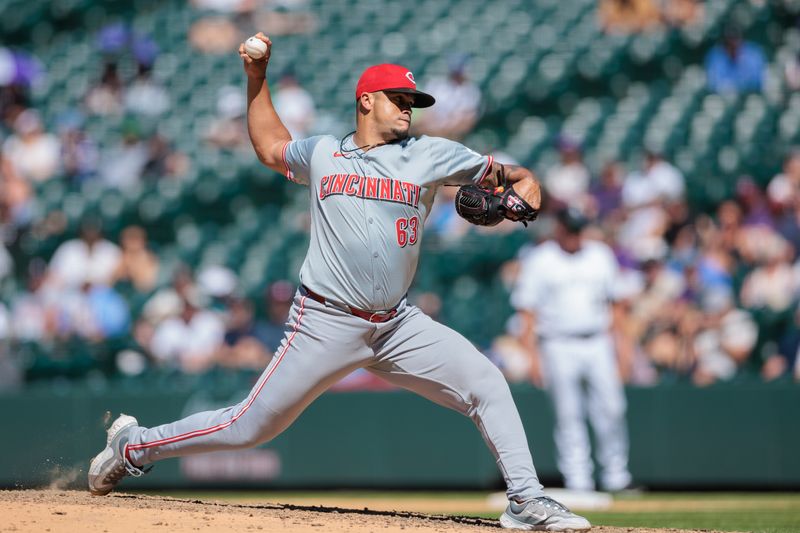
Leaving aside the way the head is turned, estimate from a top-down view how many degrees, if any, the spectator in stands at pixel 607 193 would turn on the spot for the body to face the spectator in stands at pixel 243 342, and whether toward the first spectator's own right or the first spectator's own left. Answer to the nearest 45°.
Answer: approximately 45° to the first spectator's own right

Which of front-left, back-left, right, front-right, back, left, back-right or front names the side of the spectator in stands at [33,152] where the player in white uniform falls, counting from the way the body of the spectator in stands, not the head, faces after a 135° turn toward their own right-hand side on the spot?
back

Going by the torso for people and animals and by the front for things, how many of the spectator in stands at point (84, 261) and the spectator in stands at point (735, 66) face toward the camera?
2

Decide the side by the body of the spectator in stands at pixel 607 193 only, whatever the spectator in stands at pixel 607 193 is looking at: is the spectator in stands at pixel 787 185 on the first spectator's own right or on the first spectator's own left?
on the first spectator's own left

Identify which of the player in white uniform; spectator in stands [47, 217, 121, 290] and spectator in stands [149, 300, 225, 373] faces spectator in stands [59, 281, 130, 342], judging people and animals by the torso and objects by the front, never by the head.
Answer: spectator in stands [47, 217, 121, 290]
